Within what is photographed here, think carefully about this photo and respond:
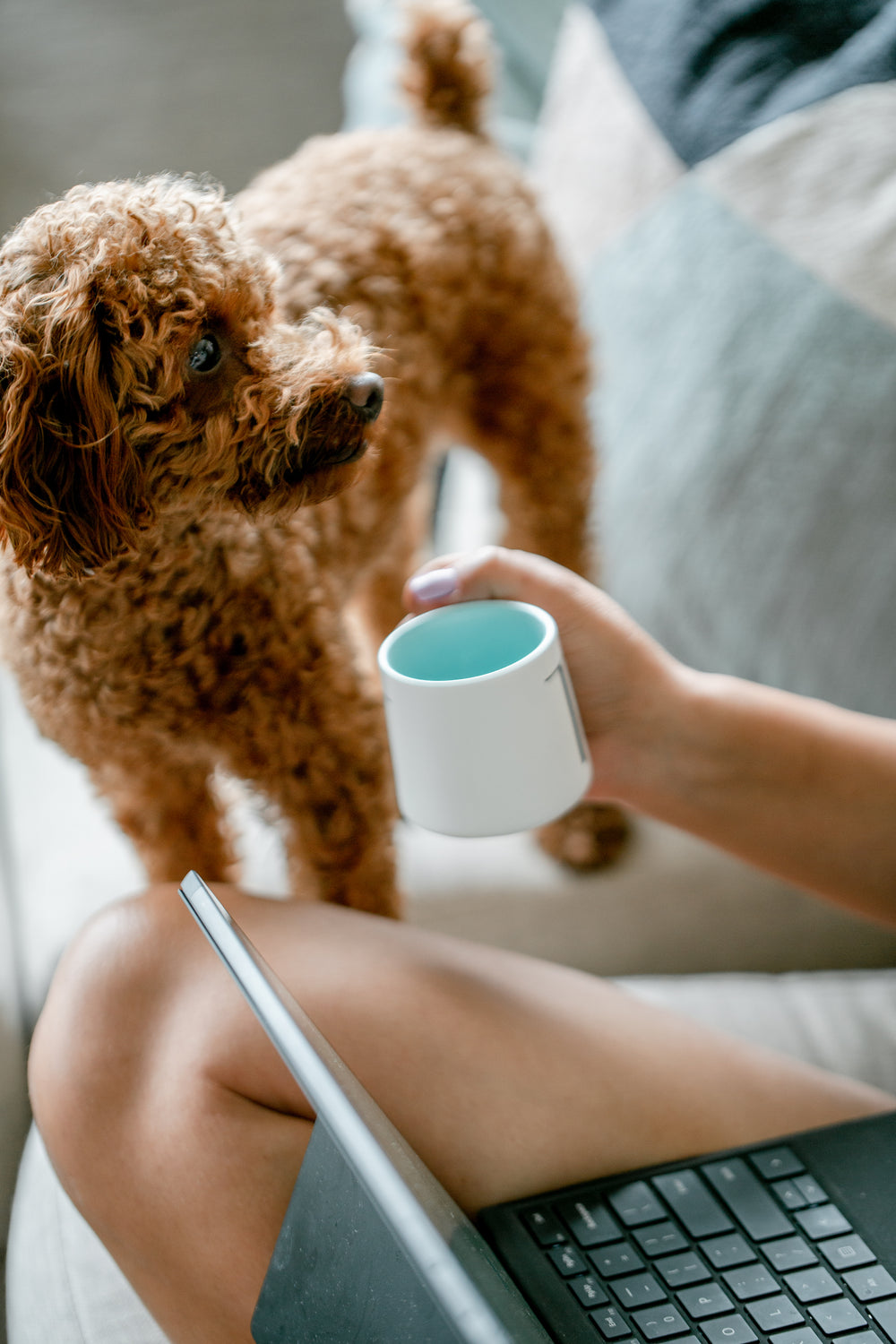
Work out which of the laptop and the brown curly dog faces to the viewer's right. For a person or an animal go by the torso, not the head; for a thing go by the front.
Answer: the laptop

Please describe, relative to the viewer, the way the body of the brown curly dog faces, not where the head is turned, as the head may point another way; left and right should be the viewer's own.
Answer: facing the viewer and to the left of the viewer

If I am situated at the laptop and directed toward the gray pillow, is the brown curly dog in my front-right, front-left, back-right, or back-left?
front-left

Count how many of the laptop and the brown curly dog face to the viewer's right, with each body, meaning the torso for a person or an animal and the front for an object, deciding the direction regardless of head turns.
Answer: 1

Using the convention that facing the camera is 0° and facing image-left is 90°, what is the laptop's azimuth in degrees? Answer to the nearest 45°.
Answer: approximately 270°

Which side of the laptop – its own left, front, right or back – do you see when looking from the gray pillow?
left

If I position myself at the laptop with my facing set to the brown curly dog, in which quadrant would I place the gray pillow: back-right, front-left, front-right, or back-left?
front-right
